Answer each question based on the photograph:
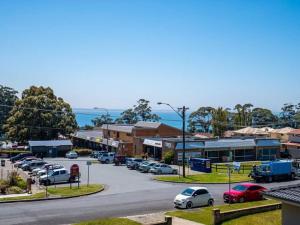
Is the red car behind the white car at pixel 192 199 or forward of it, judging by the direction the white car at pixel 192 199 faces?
behind

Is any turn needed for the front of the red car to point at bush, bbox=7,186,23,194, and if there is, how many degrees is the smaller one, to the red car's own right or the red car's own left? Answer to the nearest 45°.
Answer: approximately 45° to the red car's own right

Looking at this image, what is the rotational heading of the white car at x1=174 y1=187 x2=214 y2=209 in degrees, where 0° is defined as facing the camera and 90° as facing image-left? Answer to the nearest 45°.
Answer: approximately 45°

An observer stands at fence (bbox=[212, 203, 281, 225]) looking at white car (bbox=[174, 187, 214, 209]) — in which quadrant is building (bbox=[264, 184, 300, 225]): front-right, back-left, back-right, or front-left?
back-left

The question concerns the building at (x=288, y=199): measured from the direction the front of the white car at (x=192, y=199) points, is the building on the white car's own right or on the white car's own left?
on the white car's own left
